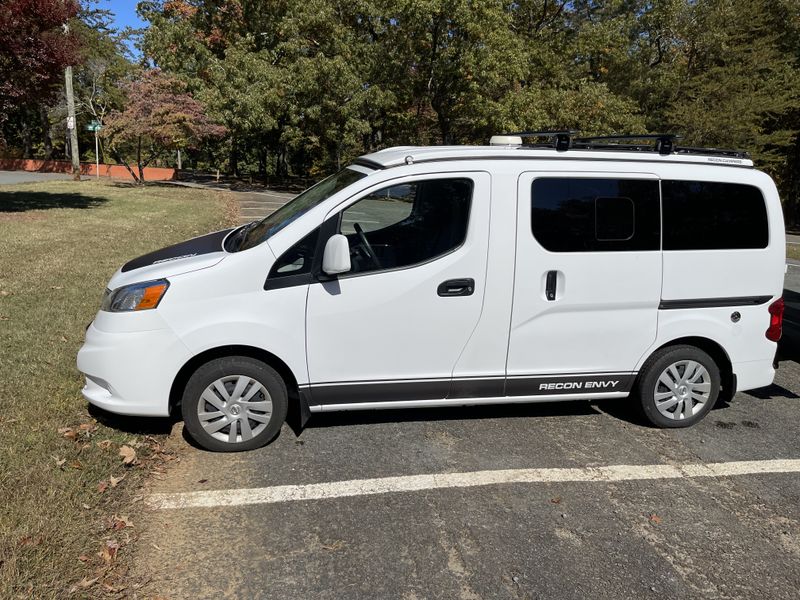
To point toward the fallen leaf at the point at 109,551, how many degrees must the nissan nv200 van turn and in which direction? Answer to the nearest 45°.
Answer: approximately 45° to its left

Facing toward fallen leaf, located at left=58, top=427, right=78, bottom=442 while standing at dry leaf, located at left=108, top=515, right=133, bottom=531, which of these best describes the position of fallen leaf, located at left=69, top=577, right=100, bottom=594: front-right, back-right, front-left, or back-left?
back-left

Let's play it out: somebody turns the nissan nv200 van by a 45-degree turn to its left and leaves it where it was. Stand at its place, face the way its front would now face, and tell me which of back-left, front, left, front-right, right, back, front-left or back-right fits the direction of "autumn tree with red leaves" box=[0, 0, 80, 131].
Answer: right

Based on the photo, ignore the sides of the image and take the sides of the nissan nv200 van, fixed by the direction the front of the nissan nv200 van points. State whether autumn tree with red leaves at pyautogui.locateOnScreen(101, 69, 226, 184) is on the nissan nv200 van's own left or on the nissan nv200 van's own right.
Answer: on the nissan nv200 van's own right

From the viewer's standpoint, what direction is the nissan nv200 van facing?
to the viewer's left

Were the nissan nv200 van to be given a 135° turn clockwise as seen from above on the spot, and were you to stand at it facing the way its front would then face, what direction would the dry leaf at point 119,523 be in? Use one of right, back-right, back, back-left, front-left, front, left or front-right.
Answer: back

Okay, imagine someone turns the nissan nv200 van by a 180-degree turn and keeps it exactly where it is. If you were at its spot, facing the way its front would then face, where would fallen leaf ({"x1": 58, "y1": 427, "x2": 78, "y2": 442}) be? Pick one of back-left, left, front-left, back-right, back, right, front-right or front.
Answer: back
